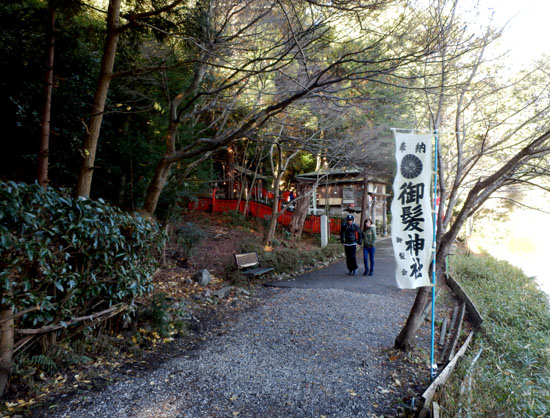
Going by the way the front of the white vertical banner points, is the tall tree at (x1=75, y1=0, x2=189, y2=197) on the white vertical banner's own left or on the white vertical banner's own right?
on the white vertical banner's own right

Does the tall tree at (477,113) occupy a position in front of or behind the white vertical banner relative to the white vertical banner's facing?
behind

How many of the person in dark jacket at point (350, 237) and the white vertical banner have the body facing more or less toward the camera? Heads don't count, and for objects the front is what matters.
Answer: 2

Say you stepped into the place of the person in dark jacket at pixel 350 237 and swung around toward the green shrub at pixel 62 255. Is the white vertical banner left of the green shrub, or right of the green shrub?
left

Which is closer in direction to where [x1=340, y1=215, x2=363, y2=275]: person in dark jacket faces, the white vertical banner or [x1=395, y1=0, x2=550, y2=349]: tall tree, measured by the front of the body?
the white vertical banner

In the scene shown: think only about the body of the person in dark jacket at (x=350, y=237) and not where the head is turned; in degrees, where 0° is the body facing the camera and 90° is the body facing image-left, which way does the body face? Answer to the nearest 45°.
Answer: approximately 0°
